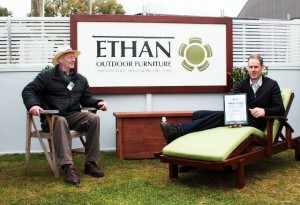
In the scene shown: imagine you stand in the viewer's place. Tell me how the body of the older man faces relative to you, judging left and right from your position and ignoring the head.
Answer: facing the viewer and to the right of the viewer

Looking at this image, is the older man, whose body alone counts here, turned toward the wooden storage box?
no

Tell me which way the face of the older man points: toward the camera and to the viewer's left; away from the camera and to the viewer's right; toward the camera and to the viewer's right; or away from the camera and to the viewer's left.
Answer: toward the camera and to the viewer's right
